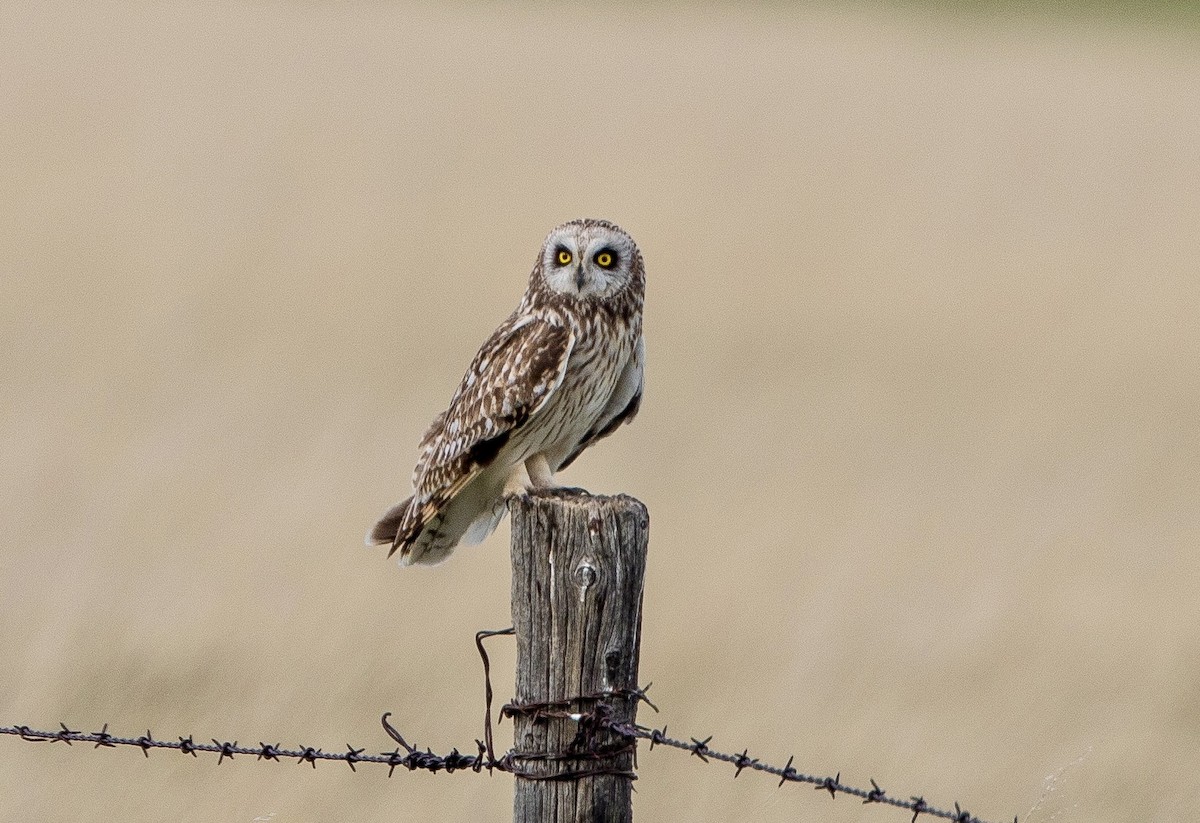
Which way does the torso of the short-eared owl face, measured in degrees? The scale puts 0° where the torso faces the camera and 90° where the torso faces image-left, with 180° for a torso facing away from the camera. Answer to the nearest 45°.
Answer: approximately 315°
